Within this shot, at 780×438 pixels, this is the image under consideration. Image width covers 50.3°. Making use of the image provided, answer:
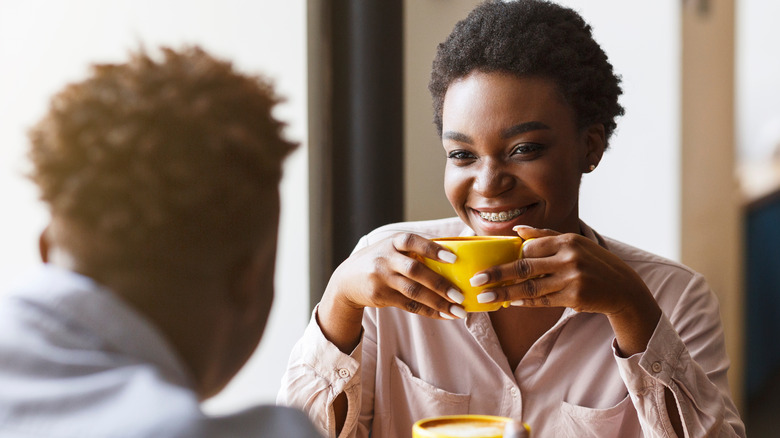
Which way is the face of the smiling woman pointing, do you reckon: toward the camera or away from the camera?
toward the camera

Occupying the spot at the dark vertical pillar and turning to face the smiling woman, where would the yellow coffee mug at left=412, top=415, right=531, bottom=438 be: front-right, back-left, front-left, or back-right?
front-right

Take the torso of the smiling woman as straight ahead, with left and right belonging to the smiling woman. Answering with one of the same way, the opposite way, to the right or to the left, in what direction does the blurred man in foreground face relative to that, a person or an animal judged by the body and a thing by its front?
the opposite way

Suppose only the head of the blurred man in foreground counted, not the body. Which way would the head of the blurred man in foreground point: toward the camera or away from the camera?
away from the camera

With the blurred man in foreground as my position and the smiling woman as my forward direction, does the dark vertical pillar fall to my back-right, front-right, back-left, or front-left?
front-left

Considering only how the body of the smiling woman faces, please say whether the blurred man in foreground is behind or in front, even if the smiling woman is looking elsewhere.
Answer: in front

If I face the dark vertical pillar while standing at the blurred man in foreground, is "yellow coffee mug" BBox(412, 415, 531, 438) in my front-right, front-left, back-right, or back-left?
front-right

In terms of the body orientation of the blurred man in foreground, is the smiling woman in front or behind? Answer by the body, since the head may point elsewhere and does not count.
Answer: in front

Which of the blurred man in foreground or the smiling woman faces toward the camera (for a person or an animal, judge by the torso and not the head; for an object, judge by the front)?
the smiling woman

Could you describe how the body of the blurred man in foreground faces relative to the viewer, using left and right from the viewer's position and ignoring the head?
facing away from the viewer and to the right of the viewer

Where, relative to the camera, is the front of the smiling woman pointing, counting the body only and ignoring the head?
toward the camera

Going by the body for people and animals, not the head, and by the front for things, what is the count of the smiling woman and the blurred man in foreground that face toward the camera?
1
